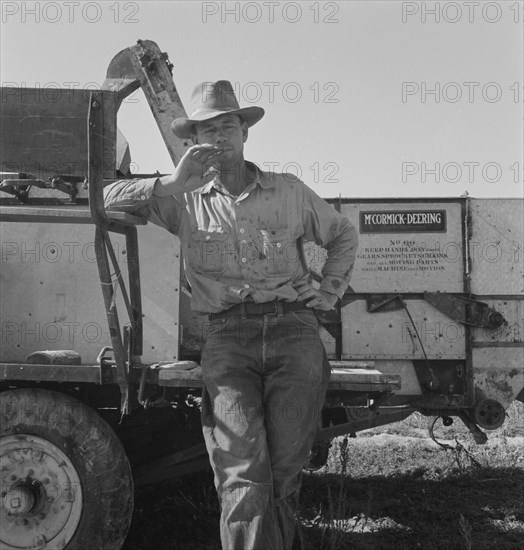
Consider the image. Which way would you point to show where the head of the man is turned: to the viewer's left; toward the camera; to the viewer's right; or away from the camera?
toward the camera

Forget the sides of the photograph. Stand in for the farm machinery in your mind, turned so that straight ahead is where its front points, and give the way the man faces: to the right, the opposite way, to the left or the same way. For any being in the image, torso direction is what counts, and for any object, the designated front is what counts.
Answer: to the left

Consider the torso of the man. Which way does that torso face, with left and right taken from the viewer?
facing the viewer

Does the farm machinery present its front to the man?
no

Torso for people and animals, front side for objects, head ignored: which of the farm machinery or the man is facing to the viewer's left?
the farm machinery

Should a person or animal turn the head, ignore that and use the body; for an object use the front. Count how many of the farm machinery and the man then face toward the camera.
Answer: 1
